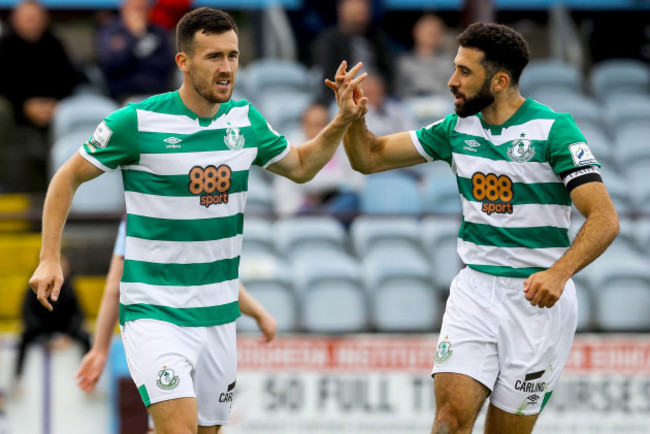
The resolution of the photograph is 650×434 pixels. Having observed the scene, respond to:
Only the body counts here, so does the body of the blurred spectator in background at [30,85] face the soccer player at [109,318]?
yes

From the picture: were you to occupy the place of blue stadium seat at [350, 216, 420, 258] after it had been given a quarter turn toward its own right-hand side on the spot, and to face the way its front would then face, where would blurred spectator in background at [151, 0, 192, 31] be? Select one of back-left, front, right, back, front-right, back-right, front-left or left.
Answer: front-right

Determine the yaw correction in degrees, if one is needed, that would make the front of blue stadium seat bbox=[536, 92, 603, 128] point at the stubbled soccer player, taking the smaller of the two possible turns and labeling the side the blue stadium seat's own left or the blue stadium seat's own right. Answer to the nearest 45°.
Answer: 0° — it already faces them

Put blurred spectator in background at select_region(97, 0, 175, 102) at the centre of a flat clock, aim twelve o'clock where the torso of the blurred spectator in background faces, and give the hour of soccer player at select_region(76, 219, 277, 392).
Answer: The soccer player is roughly at 12 o'clock from the blurred spectator in background.

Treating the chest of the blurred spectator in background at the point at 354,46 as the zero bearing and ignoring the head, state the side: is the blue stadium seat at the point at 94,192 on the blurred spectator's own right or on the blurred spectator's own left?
on the blurred spectator's own right

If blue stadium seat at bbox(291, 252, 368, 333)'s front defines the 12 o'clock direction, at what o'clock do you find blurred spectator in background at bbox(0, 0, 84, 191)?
The blurred spectator in background is roughly at 4 o'clock from the blue stadium seat.

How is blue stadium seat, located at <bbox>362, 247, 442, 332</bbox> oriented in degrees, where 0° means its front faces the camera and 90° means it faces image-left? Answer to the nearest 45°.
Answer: approximately 0°

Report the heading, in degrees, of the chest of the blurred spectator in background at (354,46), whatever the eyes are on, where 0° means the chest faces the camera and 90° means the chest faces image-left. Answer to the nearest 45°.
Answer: approximately 0°
